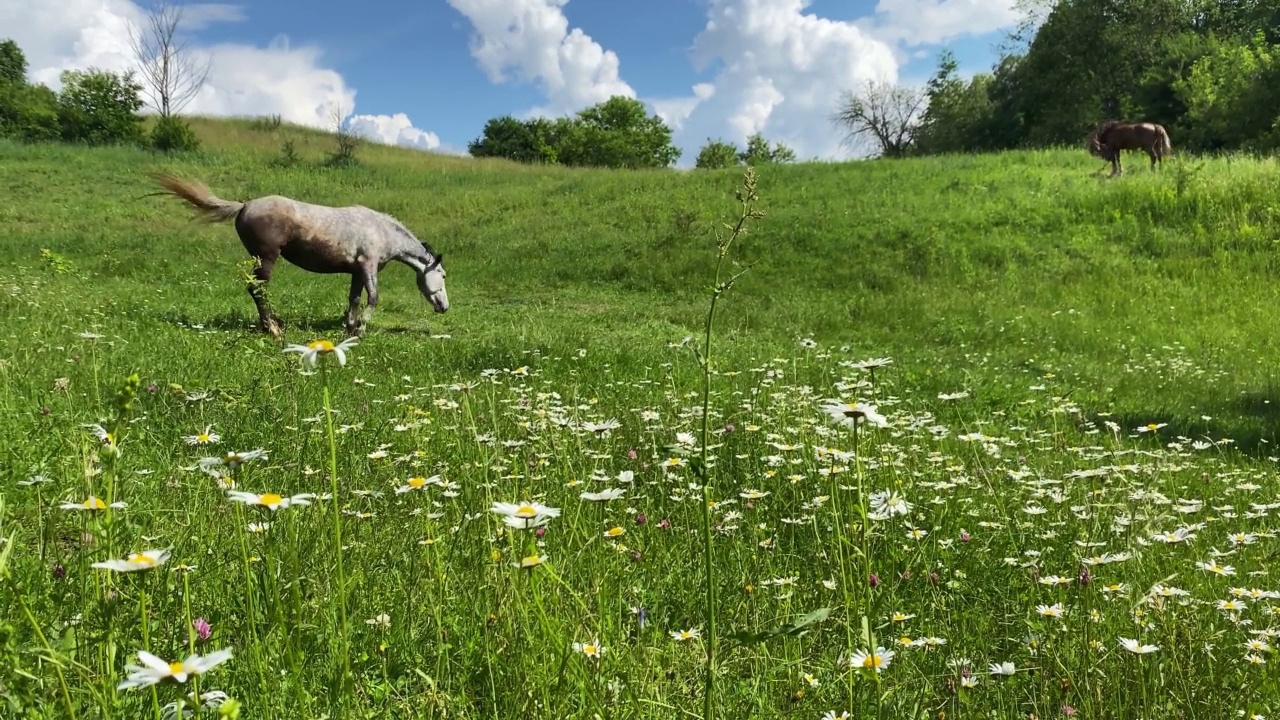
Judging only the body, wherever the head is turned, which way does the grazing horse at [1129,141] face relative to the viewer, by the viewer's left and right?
facing to the left of the viewer

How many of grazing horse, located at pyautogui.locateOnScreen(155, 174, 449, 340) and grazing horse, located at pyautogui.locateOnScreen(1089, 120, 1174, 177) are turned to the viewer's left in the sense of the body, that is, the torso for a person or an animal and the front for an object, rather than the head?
1

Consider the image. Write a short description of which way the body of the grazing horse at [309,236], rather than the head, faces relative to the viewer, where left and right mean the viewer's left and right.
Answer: facing to the right of the viewer

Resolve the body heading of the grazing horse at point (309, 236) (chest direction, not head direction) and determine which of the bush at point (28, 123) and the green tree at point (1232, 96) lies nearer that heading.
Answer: the green tree

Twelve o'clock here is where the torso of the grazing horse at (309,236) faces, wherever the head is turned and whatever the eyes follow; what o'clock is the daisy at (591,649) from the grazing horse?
The daisy is roughly at 3 o'clock from the grazing horse.

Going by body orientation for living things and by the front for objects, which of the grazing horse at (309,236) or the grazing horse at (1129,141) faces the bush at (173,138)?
the grazing horse at (1129,141)

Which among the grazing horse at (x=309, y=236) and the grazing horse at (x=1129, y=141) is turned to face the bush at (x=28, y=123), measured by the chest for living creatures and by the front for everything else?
the grazing horse at (x=1129, y=141)

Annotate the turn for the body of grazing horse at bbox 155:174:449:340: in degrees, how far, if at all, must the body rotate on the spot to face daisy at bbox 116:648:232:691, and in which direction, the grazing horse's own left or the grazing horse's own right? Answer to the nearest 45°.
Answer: approximately 90° to the grazing horse's own right

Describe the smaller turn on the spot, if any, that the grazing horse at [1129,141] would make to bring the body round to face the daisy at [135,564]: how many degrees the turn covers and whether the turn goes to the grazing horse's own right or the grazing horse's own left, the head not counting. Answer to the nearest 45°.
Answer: approximately 90° to the grazing horse's own left

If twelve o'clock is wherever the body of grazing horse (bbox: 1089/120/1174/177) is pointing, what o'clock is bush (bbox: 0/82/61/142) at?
The bush is roughly at 12 o'clock from the grazing horse.

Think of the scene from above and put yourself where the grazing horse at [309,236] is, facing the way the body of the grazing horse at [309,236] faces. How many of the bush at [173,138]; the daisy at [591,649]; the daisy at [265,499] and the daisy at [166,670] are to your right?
3

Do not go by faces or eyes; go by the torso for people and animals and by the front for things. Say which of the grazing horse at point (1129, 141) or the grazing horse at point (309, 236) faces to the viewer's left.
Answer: the grazing horse at point (1129, 141)
